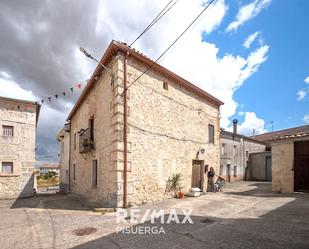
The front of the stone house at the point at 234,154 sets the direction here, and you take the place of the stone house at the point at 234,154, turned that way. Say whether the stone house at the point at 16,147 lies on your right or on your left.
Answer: on your right

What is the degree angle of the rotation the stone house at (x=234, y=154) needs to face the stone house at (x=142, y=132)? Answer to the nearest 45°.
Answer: approximately 45° to its right

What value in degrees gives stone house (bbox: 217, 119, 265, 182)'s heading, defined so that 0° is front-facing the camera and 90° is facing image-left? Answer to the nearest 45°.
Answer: approximately 315°

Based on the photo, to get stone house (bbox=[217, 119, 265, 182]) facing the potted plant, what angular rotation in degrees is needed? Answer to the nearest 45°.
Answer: approximately 45° to its right
